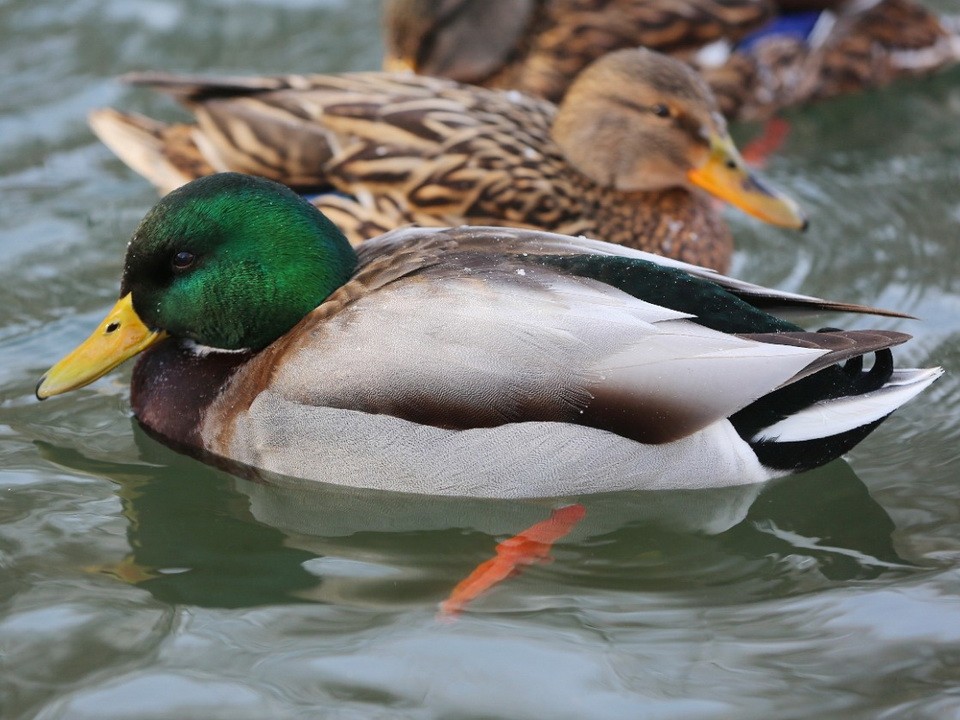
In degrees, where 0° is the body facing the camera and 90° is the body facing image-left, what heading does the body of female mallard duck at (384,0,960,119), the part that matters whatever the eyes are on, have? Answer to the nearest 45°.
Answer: approximately 90°

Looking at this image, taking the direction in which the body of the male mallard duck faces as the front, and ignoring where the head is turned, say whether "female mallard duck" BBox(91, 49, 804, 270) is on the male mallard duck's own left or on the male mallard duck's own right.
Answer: on the male mallard duck's own right

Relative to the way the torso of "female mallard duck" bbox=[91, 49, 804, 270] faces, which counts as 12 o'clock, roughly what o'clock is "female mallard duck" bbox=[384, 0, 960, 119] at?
"female mallard duck" bbox=[384, 0, 960, 119] is roughly at 10 o'clock from "female mallard duck" bbox=[91, 49, 804, 270].

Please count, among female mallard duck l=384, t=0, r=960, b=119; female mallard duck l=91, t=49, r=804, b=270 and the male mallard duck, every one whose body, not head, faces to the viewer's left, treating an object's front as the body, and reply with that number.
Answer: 2

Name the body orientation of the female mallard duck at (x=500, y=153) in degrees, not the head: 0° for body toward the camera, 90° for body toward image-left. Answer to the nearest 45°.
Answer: approximately 270°

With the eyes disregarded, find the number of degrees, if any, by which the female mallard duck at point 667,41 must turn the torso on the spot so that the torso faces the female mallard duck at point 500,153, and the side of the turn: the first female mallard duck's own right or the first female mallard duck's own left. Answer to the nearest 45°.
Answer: approximately 90° to the first female mallard duck's own left

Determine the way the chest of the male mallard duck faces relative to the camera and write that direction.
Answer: to the viewer's left

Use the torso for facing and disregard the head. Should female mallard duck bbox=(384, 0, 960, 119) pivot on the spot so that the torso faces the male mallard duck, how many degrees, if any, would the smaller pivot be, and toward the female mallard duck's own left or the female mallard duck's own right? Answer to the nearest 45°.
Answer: approximately 90° to the female mallard duck's own left

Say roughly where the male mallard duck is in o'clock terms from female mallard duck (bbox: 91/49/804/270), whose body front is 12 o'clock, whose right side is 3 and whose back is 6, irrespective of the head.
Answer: The male mallard duck is roughly at 3 o'clock from the female mallard duck.

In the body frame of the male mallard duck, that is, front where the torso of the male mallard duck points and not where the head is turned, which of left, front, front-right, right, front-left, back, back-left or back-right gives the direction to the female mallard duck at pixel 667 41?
right

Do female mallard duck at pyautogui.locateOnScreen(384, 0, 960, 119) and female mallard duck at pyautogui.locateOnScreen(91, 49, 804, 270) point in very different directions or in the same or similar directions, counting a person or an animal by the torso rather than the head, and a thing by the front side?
very different directions
